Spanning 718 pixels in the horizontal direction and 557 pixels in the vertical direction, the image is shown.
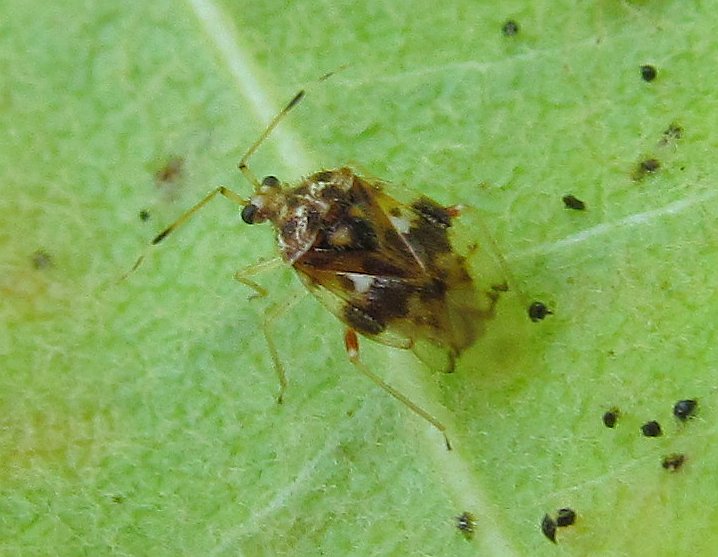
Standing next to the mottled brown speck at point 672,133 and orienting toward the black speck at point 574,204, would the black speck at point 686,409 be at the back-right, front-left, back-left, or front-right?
front-left

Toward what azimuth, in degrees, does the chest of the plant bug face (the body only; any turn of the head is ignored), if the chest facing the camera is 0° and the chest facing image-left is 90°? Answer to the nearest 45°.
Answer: approximately 135°

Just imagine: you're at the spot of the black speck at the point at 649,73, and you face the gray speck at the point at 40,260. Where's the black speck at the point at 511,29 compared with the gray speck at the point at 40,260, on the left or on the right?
right

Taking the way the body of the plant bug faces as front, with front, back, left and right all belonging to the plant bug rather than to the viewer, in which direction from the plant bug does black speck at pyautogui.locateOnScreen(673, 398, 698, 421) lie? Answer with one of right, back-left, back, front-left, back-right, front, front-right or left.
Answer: back

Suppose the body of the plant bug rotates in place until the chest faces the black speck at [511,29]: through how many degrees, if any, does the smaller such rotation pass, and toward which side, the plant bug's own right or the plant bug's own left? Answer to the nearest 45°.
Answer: approximately 90° to the plant bug's own right

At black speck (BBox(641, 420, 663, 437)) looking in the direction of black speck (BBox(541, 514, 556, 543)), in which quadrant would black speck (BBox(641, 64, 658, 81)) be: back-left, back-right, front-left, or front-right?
back-right

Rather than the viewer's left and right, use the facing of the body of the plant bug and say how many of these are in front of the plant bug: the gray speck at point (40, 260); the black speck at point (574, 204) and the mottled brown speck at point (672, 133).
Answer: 1

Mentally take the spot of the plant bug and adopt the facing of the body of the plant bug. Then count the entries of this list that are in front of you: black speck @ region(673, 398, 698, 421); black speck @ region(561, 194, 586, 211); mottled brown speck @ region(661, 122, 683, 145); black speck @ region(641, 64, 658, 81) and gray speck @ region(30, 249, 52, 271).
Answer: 1

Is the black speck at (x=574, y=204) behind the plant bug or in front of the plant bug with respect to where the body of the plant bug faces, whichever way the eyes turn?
behind

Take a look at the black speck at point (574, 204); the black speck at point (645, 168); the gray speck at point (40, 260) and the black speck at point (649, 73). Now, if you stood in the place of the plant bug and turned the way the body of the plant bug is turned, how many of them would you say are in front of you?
1
